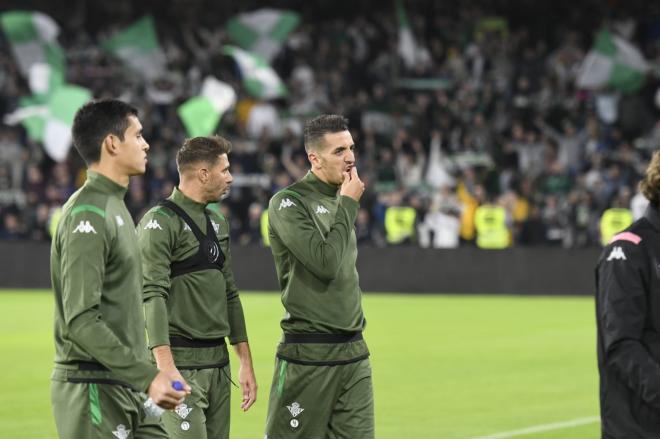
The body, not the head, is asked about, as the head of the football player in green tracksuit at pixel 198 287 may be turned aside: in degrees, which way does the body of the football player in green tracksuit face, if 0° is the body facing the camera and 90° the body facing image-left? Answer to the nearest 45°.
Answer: approximately 315°

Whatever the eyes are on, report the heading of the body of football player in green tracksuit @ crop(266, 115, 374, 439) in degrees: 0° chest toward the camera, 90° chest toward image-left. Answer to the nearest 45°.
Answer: approximately 315°

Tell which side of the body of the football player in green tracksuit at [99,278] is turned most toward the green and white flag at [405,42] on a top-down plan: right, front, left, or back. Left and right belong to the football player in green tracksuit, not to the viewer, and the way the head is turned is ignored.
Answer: left

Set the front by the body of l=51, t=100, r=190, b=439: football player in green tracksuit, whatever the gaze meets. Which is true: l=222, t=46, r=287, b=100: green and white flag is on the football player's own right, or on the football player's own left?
on the football player's own left

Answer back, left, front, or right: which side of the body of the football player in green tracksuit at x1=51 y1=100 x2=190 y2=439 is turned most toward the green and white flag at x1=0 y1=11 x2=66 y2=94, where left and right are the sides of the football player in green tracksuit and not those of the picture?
left

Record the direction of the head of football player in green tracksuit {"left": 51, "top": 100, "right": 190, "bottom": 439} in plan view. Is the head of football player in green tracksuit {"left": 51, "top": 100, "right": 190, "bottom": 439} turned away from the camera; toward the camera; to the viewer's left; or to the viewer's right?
to the viewer's right

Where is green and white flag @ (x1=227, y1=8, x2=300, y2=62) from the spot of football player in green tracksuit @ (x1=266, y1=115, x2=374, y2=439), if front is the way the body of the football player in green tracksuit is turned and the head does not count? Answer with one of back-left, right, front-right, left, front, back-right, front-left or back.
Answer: back-left

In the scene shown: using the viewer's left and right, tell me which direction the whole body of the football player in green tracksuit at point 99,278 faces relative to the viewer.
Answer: facing to the right of the viewer

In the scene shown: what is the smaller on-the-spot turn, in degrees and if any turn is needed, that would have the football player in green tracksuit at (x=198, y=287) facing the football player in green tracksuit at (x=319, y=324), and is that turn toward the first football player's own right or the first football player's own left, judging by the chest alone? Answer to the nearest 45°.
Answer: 0° — they already face them

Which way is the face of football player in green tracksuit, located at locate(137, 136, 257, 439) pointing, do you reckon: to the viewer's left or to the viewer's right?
to the viewer's right

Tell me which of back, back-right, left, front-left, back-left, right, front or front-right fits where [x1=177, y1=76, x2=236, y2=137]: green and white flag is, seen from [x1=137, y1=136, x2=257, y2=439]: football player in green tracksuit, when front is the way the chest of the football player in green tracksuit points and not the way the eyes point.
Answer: back-left

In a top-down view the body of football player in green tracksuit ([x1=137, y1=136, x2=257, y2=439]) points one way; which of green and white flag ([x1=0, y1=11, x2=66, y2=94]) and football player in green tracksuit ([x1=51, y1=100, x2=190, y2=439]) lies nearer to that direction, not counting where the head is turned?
the football player in green tracksuit

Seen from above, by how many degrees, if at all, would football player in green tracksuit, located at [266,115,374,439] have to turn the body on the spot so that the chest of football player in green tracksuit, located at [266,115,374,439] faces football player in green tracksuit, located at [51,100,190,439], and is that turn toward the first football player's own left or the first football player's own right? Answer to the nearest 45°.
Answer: approximately 90° to the first football player's own right
